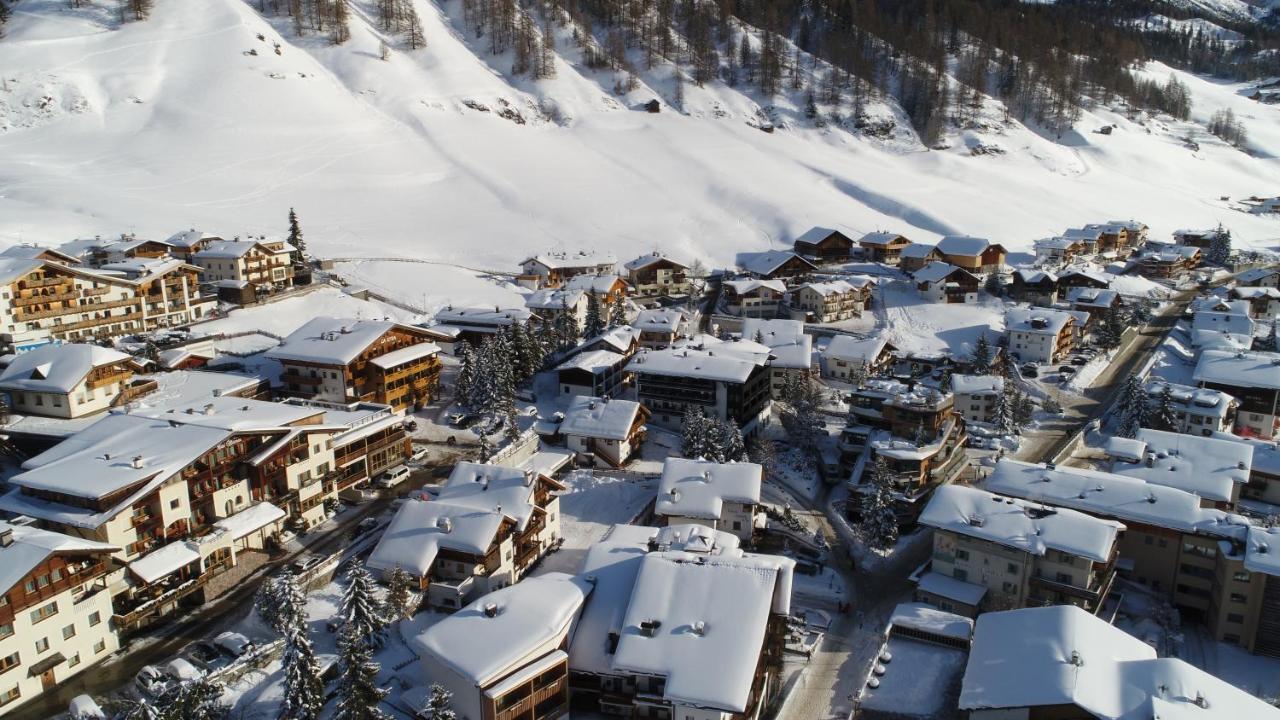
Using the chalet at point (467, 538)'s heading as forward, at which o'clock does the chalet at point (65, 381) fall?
the chalet at point (65, 381) is roughly at 6 o'clock from the chalet at point (467, 538).

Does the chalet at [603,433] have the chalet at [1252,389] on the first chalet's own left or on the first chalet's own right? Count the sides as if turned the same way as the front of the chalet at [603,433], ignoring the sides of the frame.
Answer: on the first chalet's own left

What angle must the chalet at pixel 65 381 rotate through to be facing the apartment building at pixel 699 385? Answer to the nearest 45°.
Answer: approximately 45° to its left

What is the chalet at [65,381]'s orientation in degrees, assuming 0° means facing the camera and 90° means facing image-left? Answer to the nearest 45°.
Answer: approximately 315°

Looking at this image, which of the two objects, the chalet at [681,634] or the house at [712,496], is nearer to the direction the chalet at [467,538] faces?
the chalet

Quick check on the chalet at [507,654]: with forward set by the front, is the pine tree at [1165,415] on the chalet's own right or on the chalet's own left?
on the chalet's own left
